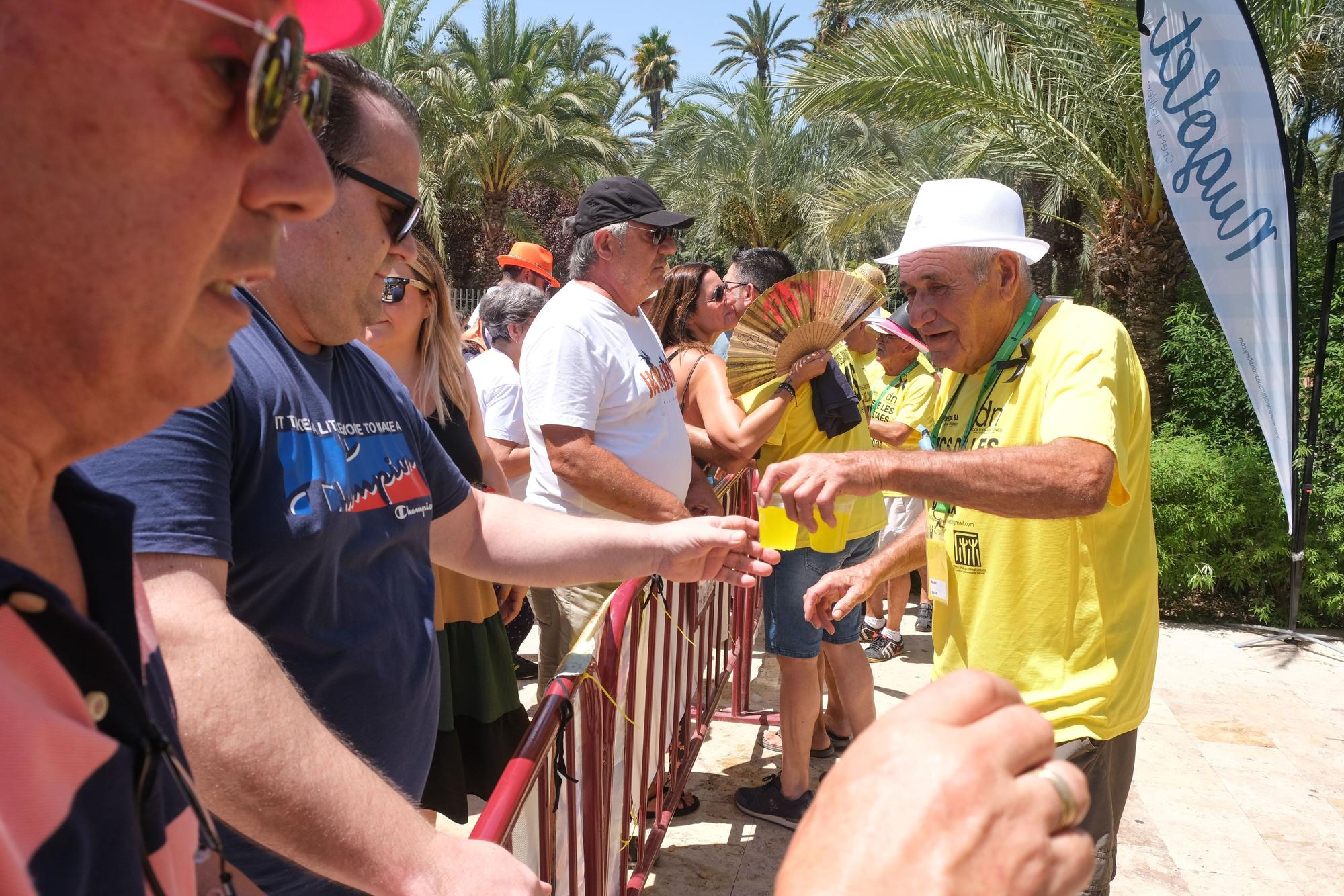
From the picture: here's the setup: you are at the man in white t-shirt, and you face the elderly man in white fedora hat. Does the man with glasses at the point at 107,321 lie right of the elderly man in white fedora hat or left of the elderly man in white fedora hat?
right

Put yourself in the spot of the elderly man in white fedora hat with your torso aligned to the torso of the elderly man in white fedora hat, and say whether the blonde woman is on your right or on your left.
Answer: on your right

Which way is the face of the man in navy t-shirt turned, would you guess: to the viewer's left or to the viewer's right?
to the viewer's right

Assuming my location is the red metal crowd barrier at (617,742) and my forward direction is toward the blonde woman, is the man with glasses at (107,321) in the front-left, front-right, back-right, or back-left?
back-left

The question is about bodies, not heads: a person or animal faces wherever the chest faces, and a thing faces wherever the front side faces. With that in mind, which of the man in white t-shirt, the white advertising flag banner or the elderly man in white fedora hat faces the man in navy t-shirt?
the elderly man in white fedora hat

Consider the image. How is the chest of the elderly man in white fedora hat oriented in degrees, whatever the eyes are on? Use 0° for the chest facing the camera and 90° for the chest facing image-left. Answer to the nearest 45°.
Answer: approximately 45°

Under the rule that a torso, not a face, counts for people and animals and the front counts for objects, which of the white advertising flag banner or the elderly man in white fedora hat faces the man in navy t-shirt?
the elderly man in white fedora hat
